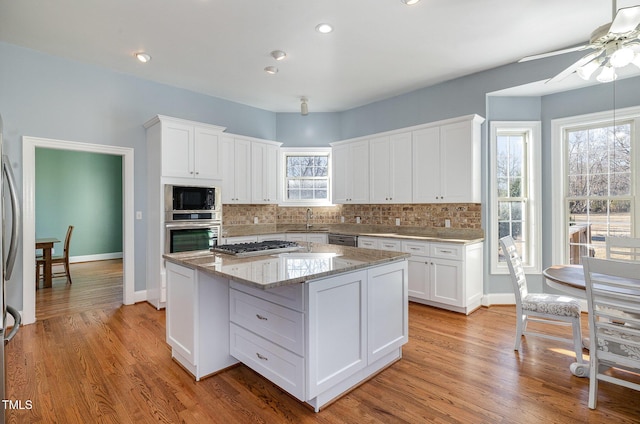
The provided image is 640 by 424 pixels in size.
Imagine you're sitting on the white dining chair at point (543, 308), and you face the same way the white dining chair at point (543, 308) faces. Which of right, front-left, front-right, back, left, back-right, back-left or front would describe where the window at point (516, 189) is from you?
left

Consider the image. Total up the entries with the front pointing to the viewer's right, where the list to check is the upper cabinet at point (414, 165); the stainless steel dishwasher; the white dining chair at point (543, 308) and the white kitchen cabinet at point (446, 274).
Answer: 1

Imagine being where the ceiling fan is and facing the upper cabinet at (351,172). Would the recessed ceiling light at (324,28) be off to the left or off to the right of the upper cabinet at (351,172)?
left

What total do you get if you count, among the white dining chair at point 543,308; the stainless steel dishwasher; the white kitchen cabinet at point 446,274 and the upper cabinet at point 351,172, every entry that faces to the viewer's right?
1

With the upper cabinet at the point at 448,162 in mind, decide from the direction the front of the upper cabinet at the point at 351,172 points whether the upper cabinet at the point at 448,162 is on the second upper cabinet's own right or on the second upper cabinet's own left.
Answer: on the second upper cabinet's own left

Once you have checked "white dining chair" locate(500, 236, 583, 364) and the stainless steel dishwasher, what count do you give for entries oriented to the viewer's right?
1

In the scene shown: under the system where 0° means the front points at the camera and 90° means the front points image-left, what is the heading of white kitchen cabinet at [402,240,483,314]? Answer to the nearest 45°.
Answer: approximately 45°

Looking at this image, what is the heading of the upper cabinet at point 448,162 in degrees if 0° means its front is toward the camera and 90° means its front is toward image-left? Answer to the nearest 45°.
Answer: approximately 45°

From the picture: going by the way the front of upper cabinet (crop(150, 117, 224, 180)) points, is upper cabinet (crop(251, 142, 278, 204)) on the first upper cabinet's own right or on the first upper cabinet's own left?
on the first upper cabinet's own left

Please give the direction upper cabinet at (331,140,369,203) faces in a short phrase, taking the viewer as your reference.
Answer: facing the viewer and to the left of the viewer

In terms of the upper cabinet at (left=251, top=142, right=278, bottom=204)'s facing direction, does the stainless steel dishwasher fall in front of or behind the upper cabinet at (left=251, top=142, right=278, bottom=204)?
in front
